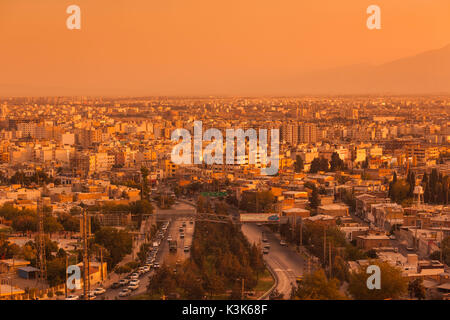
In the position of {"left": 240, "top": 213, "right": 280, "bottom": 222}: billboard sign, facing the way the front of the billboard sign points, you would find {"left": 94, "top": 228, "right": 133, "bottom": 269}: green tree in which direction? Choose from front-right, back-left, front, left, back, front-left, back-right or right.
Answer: front-right

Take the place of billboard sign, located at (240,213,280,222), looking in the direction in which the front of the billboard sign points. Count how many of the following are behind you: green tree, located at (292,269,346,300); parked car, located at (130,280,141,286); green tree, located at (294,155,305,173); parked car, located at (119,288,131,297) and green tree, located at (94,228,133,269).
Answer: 1

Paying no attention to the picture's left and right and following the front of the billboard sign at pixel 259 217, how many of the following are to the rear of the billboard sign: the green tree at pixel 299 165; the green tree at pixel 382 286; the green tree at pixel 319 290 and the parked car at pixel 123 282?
1

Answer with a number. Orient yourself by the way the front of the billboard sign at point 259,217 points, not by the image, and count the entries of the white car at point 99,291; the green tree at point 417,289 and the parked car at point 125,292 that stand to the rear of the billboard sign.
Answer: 0

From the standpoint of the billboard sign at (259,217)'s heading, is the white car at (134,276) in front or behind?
in front

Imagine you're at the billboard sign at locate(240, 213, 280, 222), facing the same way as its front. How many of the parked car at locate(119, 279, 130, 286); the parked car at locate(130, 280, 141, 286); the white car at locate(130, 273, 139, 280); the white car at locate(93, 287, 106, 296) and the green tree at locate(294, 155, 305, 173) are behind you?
1

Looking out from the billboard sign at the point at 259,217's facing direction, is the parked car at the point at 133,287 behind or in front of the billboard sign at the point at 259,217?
in front

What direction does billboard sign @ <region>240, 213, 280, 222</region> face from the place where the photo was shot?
facing the viewer

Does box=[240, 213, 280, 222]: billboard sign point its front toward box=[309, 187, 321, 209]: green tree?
no

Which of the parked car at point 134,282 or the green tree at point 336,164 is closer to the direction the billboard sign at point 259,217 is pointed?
the parked car

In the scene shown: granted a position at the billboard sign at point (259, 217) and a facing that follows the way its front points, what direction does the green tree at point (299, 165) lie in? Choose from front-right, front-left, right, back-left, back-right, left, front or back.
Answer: back

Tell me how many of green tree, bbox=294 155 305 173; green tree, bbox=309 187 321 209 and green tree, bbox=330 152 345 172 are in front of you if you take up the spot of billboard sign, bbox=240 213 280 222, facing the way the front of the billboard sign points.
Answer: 0

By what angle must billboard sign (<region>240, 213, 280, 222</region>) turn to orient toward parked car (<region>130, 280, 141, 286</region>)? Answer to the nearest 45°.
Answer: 0° — it already faces it

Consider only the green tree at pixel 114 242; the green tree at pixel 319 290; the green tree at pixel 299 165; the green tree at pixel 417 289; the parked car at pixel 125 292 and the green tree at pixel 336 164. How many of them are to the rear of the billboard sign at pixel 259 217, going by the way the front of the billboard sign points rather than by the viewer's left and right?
2

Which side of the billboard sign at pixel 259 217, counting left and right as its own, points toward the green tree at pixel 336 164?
back

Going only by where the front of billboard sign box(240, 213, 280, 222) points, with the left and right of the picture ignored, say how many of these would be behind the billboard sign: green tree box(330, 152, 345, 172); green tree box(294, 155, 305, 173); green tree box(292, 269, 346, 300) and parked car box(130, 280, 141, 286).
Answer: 2
